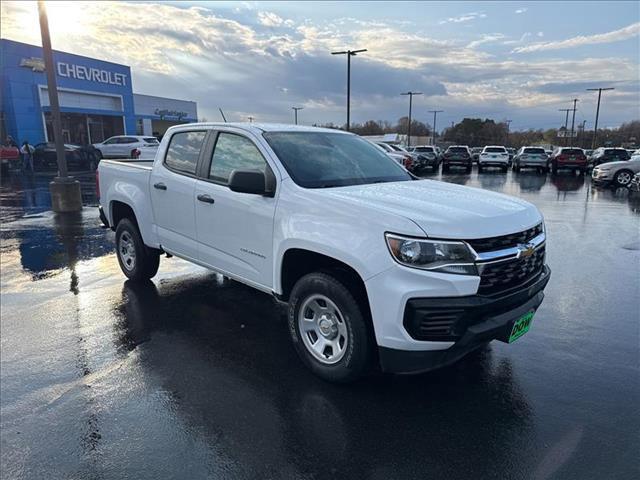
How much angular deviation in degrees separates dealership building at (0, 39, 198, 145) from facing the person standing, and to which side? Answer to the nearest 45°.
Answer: approximately 45° to its right

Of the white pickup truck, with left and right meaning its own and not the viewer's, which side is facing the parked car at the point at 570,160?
left

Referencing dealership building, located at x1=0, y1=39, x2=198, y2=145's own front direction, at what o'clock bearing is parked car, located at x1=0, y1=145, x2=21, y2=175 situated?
The parked car is roughly at 2 o'clock from the dealership building.

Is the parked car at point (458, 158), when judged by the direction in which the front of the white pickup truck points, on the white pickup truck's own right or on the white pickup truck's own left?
on the white pickup truck's own left

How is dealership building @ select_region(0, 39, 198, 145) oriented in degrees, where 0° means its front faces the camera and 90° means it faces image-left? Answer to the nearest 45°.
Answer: approximately 315°

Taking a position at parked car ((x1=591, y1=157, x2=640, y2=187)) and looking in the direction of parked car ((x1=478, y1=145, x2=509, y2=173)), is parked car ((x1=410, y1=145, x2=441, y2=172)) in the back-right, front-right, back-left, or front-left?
front-left

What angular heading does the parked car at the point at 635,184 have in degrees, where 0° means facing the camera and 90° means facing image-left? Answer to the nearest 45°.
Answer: approximately 45°

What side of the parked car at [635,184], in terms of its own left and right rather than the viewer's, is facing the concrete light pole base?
front
